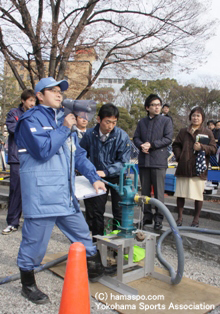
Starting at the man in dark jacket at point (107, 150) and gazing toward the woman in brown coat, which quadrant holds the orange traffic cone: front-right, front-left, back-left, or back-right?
back-right

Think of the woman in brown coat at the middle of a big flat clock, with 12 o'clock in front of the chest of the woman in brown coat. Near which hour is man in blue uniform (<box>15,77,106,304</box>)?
The man in blue uniform is roughly at 1 o'clock from the woman in brown coat.

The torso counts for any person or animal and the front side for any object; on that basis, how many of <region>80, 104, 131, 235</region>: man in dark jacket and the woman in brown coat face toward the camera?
2

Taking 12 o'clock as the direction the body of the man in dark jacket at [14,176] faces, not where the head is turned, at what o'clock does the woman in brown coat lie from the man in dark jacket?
The woman in brown coat is roughly at 9 o'clock from the man in dark jacket.

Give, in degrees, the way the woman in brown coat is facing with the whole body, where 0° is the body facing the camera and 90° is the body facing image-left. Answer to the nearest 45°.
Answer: approximately 0°

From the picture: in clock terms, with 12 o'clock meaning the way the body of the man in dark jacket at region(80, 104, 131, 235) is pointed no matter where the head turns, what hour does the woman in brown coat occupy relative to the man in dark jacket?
The woman in brown coat is roughly at 8 o'clock from the man in dark jacket.

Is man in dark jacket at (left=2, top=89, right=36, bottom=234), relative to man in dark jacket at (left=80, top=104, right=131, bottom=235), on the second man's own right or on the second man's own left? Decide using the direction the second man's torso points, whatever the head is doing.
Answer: on the second man's own right

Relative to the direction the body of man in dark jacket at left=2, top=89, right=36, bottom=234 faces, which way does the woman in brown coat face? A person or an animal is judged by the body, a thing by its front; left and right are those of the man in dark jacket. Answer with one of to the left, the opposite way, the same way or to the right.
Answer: to the right
